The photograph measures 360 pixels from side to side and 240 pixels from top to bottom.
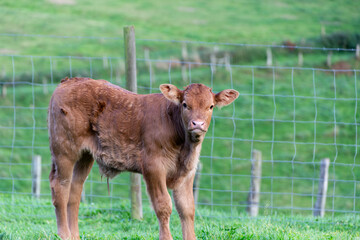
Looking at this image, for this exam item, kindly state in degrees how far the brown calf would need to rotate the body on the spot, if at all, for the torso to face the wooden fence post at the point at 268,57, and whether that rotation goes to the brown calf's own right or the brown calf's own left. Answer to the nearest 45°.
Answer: approximately 135° to the brown calf's own left

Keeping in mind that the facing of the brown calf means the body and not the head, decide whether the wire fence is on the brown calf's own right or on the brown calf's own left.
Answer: on the brown calf's own left

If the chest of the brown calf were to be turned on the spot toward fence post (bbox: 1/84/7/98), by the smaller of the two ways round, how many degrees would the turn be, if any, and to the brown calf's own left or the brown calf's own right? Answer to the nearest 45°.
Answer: approximately 135° to the brown calf's own left

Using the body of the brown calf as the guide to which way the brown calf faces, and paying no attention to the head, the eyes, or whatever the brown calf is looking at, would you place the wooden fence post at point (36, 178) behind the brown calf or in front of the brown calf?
behind

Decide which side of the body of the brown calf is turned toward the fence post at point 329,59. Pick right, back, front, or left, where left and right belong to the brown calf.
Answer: left

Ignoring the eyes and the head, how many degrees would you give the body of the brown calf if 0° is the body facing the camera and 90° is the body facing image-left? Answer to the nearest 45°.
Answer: approximately 315°

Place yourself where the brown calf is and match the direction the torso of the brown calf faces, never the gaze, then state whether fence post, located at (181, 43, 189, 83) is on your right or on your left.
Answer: on your left

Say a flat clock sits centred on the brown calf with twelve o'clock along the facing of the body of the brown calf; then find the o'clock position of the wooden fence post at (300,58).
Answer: The wooden fence post is roughly at 8 o'clock from the brown calf.

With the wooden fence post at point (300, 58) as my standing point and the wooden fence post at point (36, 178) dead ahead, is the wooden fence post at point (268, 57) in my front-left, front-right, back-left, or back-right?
front-right
